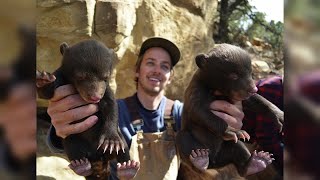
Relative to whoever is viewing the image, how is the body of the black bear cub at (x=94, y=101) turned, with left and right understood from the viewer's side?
facing the viewer

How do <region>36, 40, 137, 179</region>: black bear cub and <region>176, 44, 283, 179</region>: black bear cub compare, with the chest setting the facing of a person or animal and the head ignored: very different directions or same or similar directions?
same or similar directions

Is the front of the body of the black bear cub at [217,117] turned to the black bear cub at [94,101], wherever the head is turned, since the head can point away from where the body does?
no

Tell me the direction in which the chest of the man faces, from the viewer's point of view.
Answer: toward the camera

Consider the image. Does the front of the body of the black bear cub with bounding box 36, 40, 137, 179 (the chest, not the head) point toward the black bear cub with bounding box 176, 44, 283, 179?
no

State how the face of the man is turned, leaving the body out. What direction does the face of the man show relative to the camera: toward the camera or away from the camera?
toward the camera
